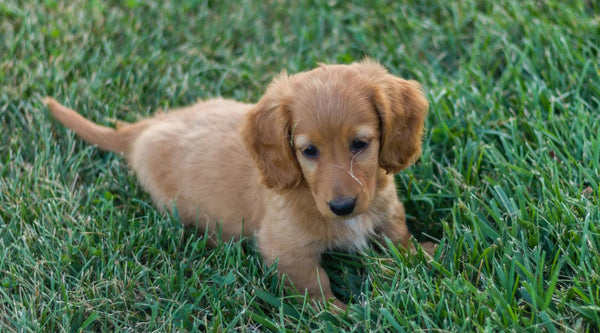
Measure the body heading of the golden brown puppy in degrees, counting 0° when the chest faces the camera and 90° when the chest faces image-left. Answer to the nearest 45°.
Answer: approximately 315°
